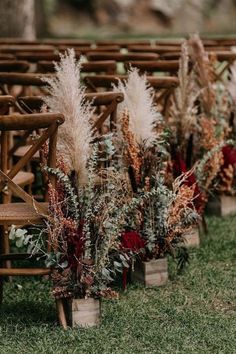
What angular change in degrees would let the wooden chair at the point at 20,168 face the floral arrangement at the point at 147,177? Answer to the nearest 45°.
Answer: approximately 45° to its right

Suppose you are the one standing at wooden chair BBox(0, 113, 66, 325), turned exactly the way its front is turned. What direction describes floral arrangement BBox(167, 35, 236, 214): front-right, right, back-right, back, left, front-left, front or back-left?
front-right

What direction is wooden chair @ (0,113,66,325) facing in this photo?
away from the camera

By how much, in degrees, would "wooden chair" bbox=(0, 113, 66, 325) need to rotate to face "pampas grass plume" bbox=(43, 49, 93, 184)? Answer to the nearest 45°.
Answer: approximately 90° to its right
